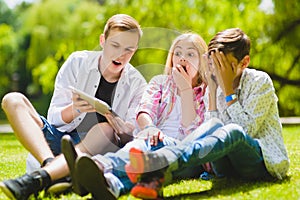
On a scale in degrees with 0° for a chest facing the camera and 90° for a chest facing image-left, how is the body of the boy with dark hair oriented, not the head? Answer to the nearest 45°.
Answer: approximately 45°

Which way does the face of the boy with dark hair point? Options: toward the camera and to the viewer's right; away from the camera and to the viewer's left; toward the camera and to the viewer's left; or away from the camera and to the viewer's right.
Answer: toward the camera and to the viewer's left
